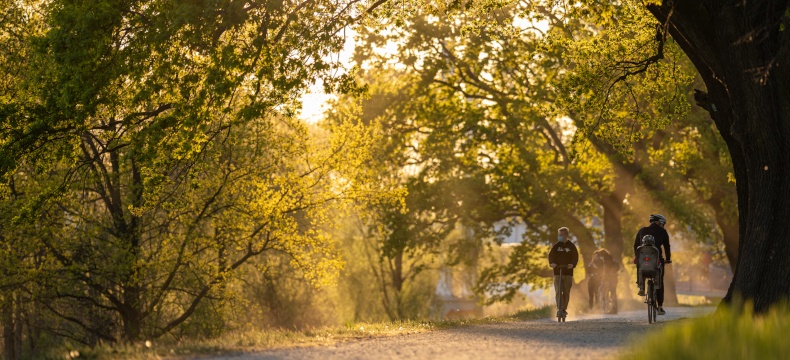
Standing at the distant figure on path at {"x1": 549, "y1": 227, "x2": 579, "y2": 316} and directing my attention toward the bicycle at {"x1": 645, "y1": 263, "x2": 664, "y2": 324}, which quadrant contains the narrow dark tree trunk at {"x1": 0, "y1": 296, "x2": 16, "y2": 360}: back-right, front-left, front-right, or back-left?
front-right

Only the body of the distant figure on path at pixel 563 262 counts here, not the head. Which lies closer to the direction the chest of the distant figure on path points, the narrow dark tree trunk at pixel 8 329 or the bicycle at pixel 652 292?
the bicycle
